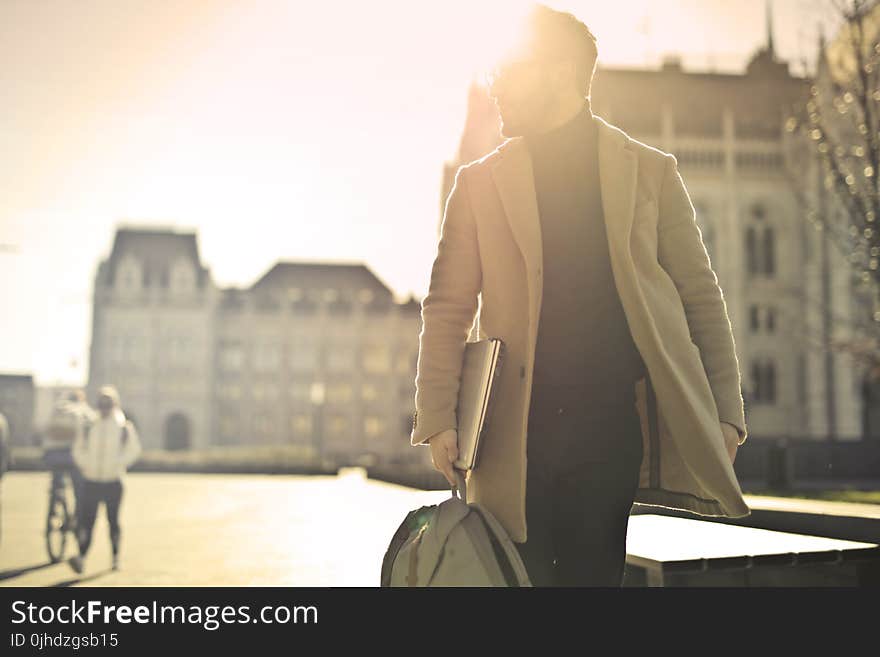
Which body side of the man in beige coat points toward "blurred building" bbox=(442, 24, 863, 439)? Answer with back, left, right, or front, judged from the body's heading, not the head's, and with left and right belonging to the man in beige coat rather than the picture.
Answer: back

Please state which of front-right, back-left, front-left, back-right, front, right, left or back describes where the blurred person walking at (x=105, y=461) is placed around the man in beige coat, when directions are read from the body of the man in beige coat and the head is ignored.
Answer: back-right

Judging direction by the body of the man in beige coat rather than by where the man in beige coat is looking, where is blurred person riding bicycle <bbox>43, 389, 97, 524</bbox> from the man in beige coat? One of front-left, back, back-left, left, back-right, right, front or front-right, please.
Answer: back-right

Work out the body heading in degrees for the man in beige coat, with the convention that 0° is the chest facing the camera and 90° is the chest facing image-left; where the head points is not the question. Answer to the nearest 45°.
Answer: approximately 0°

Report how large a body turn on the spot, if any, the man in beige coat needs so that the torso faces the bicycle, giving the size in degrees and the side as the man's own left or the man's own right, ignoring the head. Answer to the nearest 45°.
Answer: approximately 135° to the man's own right

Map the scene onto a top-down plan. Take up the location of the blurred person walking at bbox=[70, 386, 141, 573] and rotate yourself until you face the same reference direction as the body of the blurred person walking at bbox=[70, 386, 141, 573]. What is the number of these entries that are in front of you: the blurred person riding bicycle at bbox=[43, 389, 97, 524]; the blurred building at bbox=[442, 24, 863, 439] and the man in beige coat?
1
